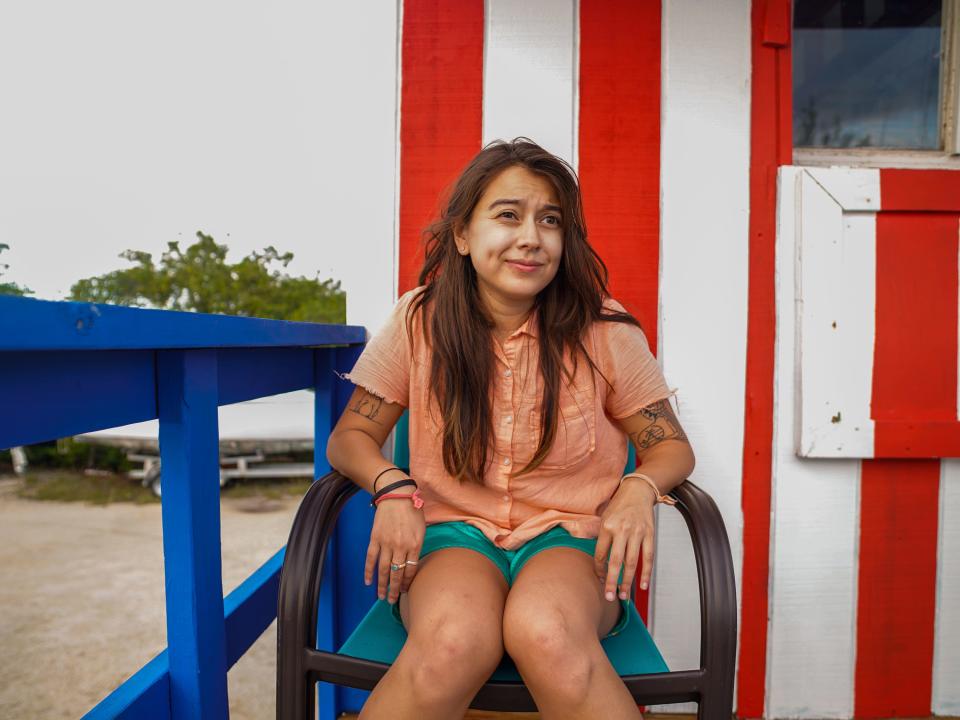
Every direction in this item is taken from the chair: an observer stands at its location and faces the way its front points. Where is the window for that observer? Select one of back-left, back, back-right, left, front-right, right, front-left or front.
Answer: back-left

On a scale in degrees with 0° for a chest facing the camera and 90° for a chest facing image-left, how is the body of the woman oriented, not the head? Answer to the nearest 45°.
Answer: approximately 0°

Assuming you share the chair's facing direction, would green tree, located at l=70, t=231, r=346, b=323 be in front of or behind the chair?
behind
